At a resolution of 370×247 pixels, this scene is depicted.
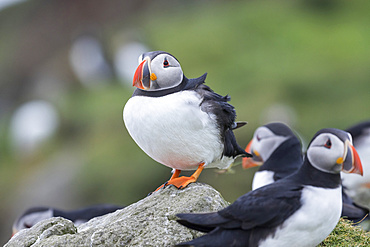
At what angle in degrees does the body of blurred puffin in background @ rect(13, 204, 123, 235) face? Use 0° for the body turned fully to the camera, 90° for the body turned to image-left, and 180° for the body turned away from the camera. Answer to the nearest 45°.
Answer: approximately 90°

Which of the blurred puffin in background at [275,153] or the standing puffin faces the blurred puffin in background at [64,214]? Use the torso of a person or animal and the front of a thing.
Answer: the blurred puffin in background at [275,153]

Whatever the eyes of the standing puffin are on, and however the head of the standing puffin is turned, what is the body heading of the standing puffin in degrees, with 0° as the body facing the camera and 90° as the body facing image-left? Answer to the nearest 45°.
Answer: approximately 45°

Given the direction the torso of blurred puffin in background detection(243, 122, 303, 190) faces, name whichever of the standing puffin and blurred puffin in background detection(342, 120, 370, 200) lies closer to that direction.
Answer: the standing puffin

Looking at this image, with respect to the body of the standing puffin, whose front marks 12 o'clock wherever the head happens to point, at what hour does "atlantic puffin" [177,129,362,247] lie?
The atlantic puffin is roughly at 9 o'clock from the standing puffin.

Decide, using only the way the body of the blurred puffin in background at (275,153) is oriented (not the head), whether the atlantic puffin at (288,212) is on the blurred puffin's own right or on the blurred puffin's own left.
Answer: on the blurred puffin's own left

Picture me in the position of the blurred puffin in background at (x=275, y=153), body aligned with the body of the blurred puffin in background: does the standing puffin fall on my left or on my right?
on my left

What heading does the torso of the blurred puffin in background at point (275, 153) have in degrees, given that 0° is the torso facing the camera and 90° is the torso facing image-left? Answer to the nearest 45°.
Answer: approximately 90°

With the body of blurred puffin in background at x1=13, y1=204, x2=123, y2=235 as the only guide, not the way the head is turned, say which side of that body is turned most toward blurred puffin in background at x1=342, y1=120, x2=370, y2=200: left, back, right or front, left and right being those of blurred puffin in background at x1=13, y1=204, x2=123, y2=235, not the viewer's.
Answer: back
